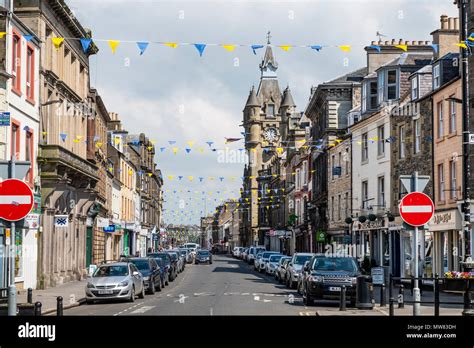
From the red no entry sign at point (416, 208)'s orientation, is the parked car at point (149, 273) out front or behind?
behind

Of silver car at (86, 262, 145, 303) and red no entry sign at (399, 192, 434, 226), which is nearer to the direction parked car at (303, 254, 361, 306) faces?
the red no entry sign

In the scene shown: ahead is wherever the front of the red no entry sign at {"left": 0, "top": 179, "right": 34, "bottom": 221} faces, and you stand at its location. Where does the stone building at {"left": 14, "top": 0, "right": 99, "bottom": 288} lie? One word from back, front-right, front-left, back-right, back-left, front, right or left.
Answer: back

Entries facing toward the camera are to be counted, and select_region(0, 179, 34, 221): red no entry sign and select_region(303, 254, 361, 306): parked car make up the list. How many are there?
2

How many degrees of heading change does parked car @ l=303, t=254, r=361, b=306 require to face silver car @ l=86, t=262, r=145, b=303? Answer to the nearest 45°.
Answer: approximately 90° to its right

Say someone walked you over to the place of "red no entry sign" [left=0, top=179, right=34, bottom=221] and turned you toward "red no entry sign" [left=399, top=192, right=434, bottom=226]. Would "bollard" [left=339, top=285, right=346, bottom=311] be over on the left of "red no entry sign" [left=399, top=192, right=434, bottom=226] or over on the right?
left

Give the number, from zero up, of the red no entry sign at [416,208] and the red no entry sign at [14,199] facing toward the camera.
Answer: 2

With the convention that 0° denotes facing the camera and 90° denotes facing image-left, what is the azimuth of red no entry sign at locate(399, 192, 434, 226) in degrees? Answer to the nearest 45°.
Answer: approximately 0°

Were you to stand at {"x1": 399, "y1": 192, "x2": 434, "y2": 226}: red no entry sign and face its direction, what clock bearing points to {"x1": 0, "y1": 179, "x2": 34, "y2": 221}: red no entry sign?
{"x1": 0, "y1": 179, "x2": 34, "y2": 221}: red no entry sign is roughly at 2 o'clock from {"x1": 399, "y1": 192, "x2": 434, "y2": 226}: red no entry sign.
